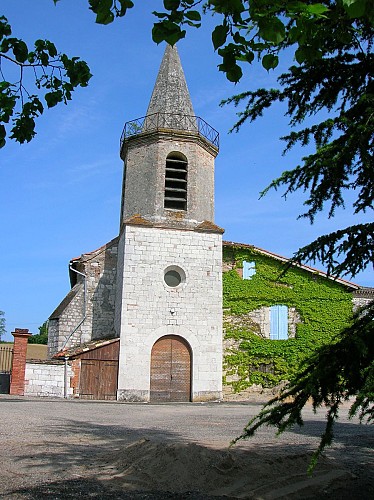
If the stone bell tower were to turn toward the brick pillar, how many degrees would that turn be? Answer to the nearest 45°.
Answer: approximately 90° to its right

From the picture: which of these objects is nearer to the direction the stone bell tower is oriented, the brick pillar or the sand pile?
the sand pile

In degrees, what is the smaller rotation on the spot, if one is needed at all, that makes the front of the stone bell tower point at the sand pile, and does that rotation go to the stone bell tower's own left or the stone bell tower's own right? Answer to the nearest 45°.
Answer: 0° — it already faces it

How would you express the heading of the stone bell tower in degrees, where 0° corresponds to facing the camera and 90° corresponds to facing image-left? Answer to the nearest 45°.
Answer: approximately 0°
